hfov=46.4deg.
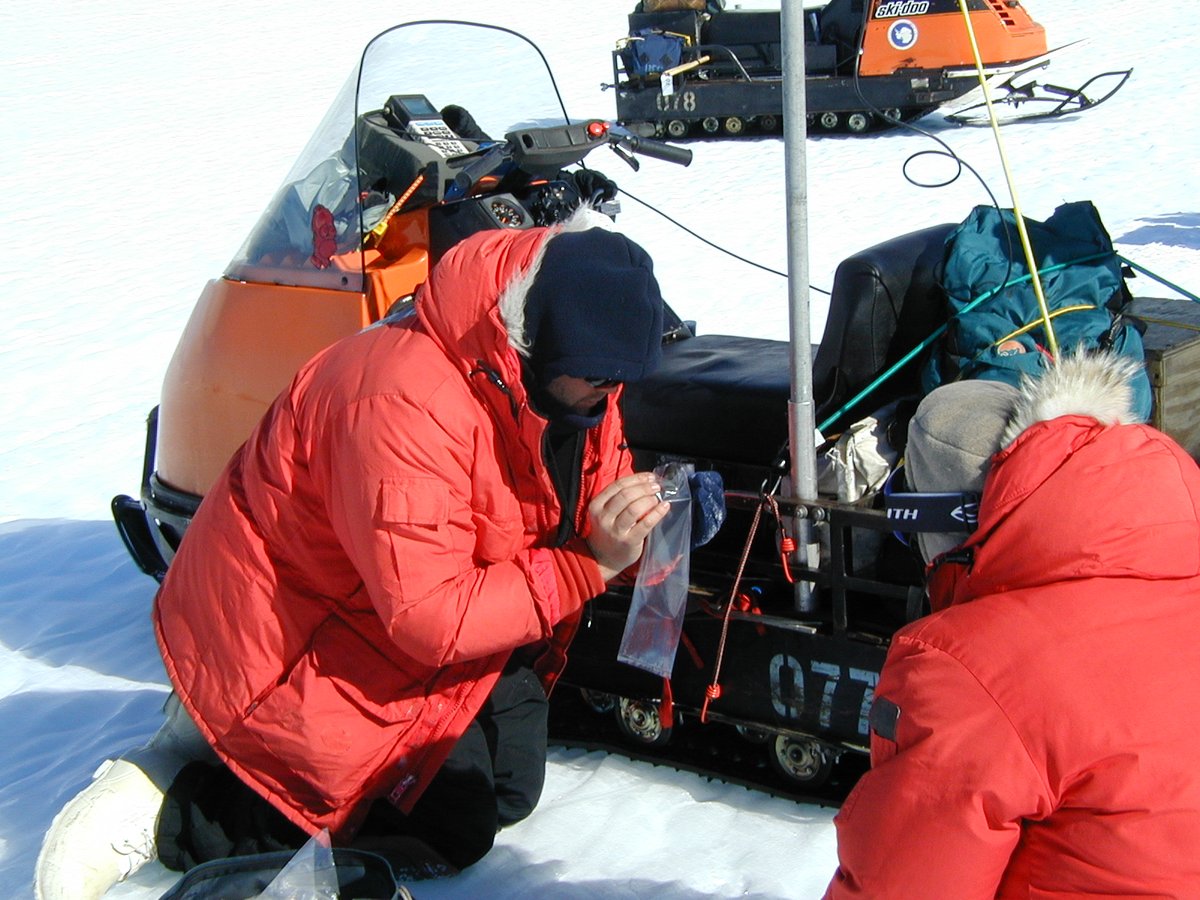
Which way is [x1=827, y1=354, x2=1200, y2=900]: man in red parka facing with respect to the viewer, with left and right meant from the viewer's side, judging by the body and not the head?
facing away from the viewer and to the left of the viewer

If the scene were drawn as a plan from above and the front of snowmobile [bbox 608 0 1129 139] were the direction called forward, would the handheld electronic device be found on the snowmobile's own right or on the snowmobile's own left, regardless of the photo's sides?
on the snowmobile's own right

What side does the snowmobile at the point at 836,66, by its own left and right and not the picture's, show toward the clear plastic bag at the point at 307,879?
right

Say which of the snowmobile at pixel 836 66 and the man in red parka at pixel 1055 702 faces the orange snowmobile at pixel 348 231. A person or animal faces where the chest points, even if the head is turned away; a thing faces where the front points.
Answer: the man in red parka

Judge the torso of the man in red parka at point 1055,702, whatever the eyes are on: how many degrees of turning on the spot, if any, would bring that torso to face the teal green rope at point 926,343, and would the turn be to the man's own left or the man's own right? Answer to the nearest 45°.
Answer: approximately 45° to the man's own right

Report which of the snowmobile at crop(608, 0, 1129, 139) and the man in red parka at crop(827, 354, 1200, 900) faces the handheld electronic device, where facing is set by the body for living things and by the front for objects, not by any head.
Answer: the man in red parka

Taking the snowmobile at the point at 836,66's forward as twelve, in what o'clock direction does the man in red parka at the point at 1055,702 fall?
The man in red parka is roughly at 3 o'clock from the snowmobile.

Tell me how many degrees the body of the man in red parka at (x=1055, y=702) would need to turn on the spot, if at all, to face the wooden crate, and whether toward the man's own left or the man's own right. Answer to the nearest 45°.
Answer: approximately 45° to the man's own right

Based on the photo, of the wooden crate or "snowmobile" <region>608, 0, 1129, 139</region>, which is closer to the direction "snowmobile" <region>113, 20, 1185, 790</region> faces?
the snowmobile

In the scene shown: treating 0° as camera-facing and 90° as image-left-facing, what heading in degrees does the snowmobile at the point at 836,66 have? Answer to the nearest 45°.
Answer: approximately 270°

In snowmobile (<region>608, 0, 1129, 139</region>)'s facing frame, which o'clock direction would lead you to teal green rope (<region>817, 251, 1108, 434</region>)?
The teal green rope is roughly at 3 o'clock from the snowmobile.
